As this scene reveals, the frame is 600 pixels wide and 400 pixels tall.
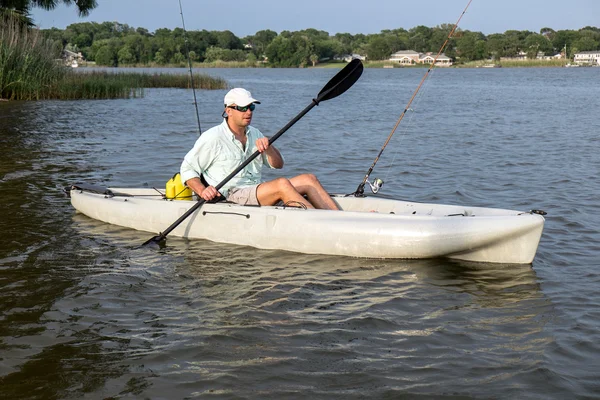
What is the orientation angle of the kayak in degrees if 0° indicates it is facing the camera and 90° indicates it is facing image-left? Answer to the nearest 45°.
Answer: approximately 315°

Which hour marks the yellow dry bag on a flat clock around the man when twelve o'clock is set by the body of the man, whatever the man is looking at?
The yellow dry bag is roughly at 6 o'clock from the man.
